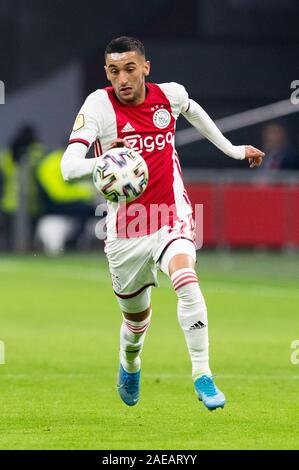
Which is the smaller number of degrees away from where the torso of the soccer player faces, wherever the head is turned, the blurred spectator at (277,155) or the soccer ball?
the soccer ball

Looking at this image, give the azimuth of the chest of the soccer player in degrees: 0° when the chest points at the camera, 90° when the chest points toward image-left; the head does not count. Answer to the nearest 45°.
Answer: approximately 0°

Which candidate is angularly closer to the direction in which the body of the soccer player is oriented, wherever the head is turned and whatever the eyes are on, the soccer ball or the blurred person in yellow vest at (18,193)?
the soccer ball

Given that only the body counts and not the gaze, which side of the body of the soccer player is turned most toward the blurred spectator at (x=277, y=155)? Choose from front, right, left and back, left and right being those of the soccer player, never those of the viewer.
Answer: back

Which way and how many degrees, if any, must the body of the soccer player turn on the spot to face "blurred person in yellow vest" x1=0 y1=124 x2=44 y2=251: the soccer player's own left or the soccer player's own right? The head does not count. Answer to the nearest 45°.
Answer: approximately 180°

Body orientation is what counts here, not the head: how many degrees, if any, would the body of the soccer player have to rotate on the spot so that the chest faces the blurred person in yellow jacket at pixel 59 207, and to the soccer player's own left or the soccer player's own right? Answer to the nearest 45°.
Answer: approximately 180°
